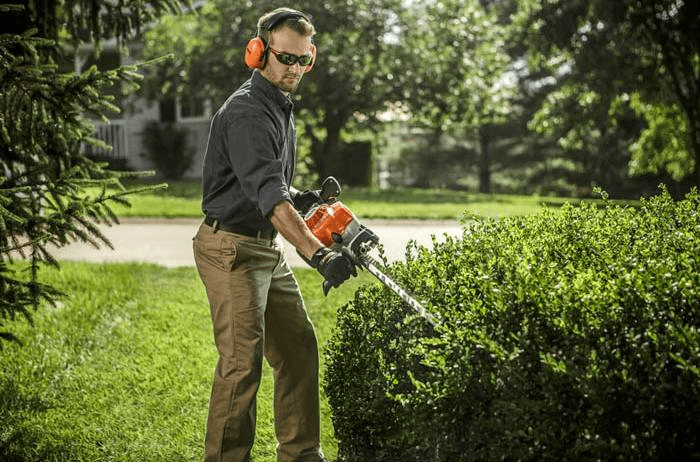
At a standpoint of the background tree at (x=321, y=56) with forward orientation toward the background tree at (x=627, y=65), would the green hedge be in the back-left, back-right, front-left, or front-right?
front-right

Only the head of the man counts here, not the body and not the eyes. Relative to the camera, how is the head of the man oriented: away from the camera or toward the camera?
toward the camera

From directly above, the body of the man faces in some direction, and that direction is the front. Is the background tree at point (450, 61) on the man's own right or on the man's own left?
on the man's own left

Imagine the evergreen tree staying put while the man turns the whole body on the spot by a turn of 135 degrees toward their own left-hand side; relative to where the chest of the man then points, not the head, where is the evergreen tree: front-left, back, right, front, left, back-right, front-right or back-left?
front-left

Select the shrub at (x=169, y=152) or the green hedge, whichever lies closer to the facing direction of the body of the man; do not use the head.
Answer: the green hedge

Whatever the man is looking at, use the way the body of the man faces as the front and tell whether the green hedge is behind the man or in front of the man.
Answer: in front

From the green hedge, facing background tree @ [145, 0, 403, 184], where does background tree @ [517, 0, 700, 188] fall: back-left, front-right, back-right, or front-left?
front-right

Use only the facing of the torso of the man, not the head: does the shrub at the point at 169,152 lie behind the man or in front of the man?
behind

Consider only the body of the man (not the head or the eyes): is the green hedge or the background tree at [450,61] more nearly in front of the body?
the green hedge

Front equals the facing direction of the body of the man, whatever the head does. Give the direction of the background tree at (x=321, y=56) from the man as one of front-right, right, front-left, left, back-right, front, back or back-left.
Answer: back-left

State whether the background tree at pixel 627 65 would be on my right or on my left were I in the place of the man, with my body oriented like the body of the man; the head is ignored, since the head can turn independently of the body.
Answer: on my left
